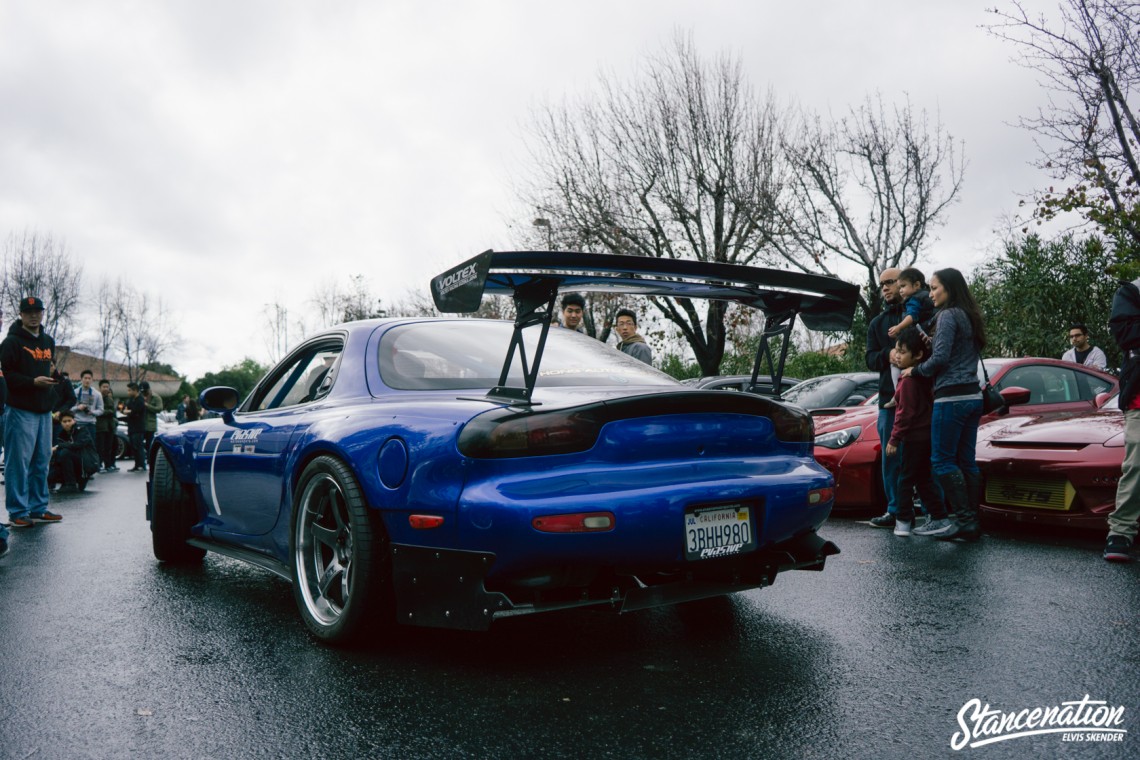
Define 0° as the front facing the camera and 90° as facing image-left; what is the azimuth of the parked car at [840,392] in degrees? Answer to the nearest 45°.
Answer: approximately 45°

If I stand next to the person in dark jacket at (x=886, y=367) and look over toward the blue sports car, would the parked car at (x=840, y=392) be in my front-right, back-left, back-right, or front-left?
back-right

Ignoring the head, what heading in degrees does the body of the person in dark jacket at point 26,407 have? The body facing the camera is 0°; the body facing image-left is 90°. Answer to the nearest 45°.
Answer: approximately 315°

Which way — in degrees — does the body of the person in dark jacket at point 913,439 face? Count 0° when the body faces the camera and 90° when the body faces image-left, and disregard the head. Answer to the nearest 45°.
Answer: approximately 90°

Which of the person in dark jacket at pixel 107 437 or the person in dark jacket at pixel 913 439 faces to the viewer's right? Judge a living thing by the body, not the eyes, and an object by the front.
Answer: the person in dark jacket at pixel 107 437

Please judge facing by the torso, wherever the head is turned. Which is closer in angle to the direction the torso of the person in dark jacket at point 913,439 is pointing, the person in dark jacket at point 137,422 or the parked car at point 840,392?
the person in dark jacket

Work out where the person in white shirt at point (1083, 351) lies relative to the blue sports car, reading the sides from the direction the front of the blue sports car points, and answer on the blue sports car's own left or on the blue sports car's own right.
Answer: on the blue sports car's own right
